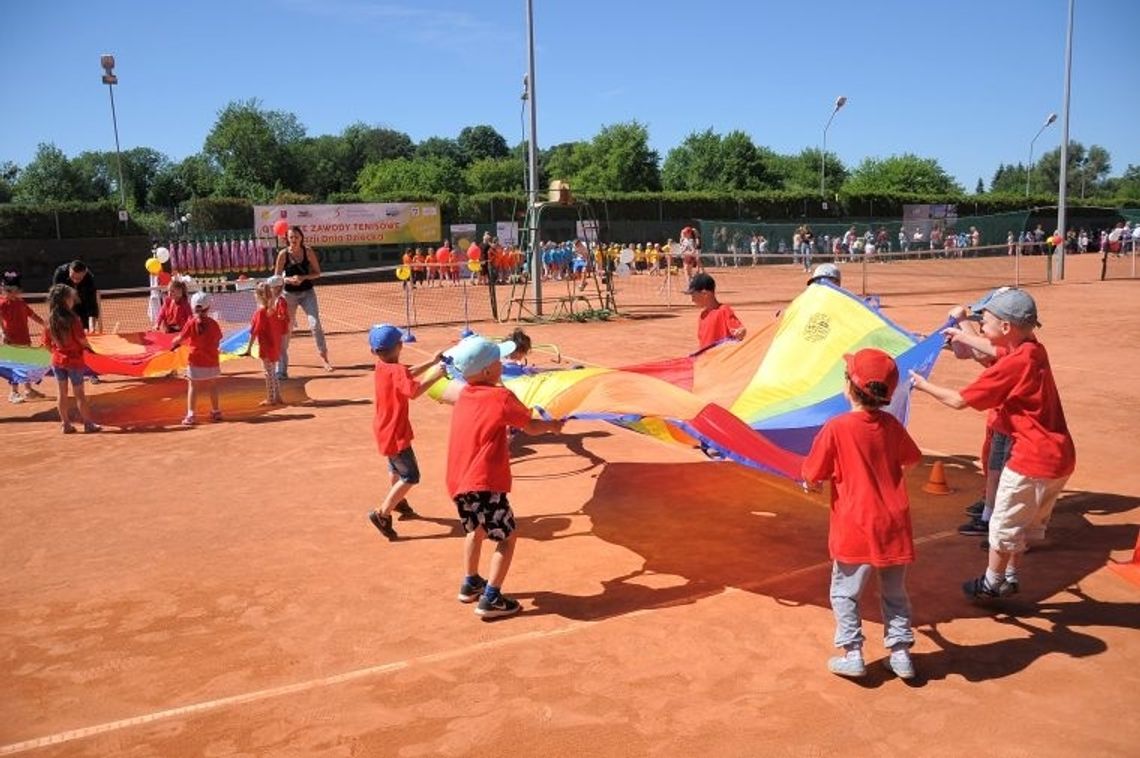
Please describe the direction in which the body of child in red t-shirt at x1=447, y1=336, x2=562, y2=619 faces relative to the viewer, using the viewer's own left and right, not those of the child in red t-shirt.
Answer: facing away from the viewer and to the right of the viewer

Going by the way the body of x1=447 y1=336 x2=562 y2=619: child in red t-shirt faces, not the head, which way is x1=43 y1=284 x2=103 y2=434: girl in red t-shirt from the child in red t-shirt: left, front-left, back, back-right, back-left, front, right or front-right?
left

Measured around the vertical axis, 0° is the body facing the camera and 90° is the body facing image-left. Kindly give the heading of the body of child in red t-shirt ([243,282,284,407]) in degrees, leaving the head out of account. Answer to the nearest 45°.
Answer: approximately 90°

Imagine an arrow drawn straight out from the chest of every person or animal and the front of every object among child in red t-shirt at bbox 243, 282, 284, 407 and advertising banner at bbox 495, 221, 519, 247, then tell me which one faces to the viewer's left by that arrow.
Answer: the child in red t-shirt

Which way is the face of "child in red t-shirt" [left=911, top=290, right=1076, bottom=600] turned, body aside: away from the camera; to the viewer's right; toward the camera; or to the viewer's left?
to the viewer's left

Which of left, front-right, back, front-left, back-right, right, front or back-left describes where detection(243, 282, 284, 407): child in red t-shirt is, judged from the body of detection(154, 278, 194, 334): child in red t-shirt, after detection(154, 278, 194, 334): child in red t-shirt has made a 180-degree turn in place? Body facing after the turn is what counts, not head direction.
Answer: right

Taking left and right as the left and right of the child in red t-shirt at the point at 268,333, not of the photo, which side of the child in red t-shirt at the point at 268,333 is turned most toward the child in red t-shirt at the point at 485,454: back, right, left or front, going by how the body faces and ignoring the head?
left

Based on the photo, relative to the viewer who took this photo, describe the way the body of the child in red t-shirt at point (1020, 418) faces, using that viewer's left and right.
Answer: facing to the left of the viewer

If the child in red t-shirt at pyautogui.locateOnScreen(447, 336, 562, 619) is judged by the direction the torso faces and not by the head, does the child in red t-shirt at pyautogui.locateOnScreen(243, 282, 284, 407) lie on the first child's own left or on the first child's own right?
on the first child's own left

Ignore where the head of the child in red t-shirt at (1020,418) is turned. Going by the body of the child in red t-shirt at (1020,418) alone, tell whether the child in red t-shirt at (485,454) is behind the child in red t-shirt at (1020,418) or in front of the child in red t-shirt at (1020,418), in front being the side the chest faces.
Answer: in front

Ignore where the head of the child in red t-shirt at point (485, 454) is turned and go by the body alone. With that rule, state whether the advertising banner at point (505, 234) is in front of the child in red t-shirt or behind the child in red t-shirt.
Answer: in front

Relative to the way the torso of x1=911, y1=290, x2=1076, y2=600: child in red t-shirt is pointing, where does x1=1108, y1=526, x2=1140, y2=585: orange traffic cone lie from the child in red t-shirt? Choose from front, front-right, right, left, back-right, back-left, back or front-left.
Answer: back-right

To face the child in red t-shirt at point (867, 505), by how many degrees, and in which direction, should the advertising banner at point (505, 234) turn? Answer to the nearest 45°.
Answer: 0° — it already faces them

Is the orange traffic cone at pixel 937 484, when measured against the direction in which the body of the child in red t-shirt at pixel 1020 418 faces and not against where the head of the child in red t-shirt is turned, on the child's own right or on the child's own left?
on the child's own right

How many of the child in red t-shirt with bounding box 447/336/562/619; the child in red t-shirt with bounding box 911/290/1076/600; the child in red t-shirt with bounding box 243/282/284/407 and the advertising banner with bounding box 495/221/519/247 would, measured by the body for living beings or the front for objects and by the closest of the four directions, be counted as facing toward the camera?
1
